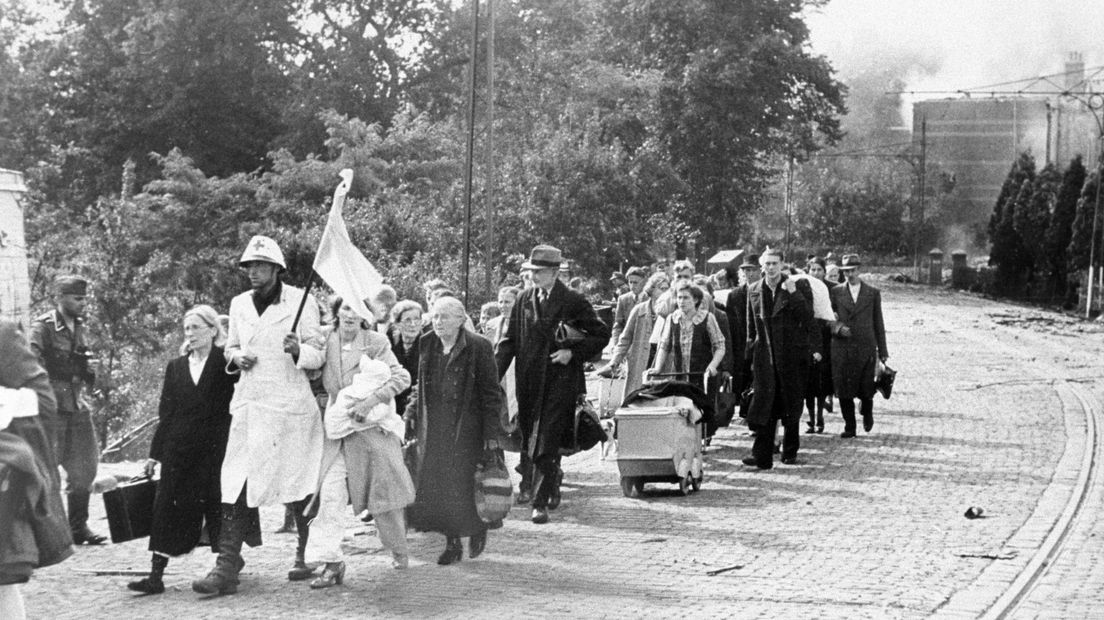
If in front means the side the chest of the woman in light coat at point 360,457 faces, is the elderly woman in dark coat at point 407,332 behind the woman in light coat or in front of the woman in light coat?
behind

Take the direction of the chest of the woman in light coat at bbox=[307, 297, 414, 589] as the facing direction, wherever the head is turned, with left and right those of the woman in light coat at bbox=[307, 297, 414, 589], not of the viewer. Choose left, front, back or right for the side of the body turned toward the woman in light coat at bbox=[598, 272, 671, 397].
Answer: back

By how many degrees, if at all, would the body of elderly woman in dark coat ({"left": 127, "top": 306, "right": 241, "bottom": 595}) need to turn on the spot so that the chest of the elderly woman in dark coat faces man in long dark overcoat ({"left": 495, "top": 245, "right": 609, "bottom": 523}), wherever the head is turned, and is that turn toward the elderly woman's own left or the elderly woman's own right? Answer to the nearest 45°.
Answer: approximately 180°

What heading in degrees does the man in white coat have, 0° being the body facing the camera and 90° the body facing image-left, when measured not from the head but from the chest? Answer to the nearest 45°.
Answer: approximately 45°

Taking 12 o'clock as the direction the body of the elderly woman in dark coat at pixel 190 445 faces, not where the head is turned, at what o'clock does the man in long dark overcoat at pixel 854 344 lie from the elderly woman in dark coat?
The man in long dark overcoat is roughly at 6 o'clock from the elderly woman in dark coat.

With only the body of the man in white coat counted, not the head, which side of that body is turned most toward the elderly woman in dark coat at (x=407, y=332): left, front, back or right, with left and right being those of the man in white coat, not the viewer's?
back

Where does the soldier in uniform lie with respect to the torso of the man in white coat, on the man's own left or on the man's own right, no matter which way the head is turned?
on the man's own right
